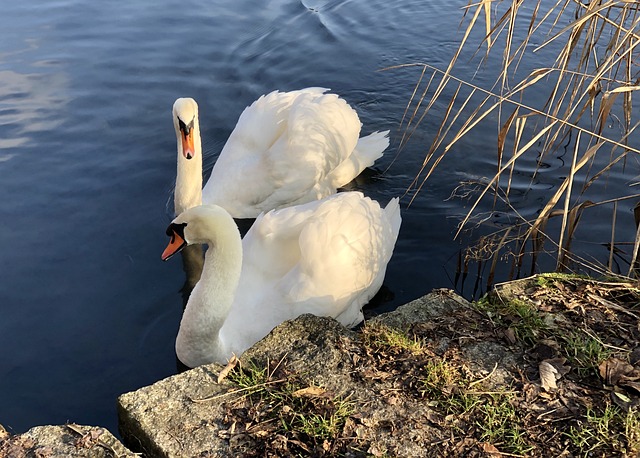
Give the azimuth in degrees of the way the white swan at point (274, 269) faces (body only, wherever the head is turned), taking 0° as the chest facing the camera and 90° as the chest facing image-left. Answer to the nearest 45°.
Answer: approximately 45°

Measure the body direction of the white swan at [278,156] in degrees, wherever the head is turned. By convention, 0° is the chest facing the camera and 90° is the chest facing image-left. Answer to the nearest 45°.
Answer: approximately 45°

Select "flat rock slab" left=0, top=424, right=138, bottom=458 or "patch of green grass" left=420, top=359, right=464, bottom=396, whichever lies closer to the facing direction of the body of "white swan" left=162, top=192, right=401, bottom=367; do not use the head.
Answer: the flat rock slab

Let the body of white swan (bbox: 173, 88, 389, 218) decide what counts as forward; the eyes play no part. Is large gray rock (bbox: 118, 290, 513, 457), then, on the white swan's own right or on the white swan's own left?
on the white swan's own left

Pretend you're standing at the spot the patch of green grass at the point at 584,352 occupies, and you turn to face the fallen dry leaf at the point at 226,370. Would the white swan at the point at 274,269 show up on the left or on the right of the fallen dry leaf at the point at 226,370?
right

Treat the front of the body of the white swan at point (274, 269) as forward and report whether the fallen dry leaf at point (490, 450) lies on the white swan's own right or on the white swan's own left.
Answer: on the white swan's own left

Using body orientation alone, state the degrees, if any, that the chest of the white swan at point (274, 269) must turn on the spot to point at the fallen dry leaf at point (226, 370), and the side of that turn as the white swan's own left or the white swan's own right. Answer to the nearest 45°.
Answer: approximately 45° to the white swan's own left
